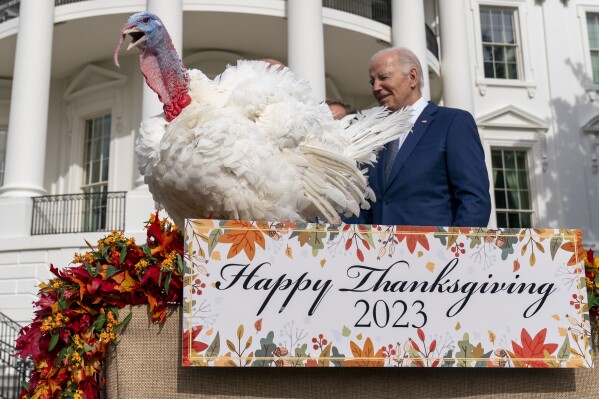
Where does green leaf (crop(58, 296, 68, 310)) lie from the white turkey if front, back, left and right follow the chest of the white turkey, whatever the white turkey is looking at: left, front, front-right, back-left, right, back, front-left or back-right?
front-left

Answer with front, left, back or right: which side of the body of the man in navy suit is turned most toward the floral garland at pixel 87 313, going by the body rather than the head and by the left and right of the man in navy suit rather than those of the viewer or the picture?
front

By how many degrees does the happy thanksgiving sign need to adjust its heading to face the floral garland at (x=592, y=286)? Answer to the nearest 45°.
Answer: approximately 135° to its left

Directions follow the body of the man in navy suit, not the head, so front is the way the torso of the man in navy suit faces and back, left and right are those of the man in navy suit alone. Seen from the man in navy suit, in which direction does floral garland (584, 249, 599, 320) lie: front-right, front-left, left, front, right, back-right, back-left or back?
left

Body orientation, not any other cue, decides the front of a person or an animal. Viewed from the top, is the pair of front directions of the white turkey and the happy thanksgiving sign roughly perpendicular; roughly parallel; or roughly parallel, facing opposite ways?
roughly perpendicular

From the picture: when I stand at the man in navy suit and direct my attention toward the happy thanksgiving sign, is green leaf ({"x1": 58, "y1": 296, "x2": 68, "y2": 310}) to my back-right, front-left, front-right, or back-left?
front-right

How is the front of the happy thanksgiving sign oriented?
toward the camera

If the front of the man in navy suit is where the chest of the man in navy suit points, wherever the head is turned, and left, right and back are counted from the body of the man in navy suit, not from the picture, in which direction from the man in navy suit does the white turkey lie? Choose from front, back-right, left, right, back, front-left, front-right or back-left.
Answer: front

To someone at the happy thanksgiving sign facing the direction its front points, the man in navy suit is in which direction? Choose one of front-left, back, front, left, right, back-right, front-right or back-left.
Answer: back

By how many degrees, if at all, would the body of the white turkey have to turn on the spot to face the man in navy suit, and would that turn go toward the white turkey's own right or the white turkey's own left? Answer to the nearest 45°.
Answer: approximately 135° to the white turkey's own right

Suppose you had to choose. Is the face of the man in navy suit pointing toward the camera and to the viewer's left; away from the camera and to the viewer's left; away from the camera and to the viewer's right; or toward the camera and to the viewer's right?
toward the camera and to the viewer's left

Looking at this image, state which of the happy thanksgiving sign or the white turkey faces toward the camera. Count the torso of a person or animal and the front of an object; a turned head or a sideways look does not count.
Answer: the happy thanksgiving sign

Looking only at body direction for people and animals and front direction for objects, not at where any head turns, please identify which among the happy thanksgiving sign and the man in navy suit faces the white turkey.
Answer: the man in navy suit

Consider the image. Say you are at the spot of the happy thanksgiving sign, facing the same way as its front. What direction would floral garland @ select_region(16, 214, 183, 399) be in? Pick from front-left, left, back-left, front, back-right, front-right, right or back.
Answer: right

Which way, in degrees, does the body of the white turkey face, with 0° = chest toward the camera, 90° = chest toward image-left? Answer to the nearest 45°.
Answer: approximately 90°
